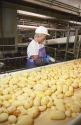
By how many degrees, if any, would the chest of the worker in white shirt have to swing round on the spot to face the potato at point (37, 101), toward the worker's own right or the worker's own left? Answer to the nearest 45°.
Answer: approximately 45° to the worker's own right

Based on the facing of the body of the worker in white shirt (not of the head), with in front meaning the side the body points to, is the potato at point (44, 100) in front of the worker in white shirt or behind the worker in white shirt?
in front

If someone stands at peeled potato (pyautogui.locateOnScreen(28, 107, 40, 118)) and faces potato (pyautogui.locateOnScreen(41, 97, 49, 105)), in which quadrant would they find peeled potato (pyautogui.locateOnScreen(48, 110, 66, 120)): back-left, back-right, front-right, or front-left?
front-right

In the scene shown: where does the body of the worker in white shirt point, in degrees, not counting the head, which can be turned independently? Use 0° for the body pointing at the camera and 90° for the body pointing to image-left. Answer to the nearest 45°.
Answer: approximately 315°

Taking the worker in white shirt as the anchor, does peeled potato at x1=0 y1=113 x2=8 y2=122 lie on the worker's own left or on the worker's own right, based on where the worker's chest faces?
on the worker's own right

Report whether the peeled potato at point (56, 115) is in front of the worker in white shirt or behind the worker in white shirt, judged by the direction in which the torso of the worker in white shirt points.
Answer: in front

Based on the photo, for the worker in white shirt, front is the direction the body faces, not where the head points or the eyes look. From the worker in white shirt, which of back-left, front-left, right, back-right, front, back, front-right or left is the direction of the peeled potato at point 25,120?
front-right

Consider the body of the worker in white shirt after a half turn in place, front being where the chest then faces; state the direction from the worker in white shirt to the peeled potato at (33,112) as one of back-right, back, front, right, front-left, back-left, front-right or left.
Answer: back-left
